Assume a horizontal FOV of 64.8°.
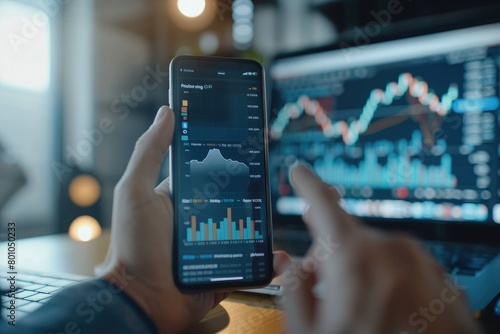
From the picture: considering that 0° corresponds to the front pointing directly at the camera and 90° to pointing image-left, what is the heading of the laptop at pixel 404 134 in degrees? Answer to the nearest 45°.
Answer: approximately 45°
